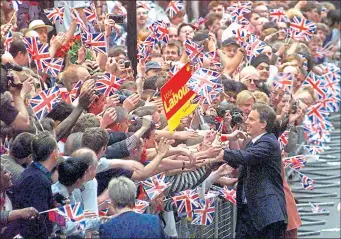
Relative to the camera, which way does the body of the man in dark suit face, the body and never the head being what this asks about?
to the viewer's left

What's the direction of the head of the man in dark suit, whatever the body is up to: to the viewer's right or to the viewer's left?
to the viewer's left
